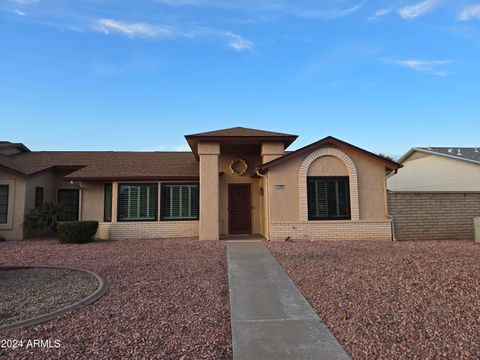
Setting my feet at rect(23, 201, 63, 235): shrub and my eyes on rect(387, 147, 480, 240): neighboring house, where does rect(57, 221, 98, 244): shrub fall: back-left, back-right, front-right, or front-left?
front-right

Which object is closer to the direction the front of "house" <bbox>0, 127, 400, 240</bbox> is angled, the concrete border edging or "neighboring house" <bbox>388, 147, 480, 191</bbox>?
the concrete border edging

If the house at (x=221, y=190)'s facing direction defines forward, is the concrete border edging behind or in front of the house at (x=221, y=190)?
in front

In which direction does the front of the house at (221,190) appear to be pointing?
toward the camera

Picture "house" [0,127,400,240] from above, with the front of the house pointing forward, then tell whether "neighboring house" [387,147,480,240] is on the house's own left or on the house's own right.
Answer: on the house's own left

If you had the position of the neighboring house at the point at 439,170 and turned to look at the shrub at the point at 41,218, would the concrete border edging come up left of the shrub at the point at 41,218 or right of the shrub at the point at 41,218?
left

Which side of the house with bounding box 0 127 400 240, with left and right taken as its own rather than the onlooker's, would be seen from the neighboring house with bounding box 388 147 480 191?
left
